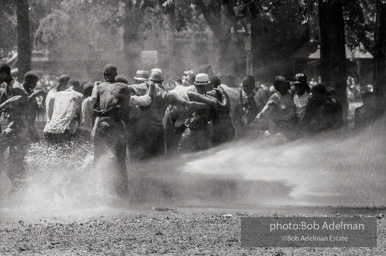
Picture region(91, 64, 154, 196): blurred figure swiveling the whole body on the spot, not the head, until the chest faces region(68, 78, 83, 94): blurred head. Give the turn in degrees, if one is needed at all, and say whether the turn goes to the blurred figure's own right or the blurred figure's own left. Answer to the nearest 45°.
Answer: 0° — they already face them

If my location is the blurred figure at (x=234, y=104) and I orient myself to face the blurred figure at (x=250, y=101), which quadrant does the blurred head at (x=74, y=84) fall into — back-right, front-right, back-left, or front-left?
back-left

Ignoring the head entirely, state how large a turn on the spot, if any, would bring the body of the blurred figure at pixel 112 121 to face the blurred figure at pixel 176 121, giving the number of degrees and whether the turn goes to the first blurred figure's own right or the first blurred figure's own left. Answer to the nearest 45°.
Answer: approximately 45° to the first blurred figure's own right

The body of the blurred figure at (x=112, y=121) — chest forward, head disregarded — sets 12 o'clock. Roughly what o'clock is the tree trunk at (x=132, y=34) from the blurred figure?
The tree trunk is roughly at 12 o'clock from the blurred figure.

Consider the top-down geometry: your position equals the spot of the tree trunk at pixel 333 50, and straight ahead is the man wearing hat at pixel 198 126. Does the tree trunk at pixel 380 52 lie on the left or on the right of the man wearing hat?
left

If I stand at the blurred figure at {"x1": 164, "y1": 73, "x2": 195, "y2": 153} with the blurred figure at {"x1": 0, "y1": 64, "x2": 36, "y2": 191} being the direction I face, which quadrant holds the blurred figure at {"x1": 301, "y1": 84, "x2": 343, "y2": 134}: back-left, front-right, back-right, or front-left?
back-left

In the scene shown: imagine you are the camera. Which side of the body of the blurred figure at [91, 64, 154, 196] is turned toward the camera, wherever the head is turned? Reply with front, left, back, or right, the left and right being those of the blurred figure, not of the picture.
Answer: back

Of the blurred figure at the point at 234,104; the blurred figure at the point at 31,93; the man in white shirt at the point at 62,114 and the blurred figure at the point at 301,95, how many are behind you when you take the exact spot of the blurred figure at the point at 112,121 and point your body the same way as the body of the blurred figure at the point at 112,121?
0

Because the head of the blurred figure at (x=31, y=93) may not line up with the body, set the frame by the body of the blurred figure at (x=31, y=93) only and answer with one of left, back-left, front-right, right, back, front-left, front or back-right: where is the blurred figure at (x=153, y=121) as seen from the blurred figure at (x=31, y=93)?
front-right

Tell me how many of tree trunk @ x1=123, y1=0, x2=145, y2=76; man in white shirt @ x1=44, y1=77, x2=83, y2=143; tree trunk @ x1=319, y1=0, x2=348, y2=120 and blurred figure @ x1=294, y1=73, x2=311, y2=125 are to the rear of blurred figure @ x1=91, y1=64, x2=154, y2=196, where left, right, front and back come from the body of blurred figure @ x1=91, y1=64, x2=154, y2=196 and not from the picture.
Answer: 0
